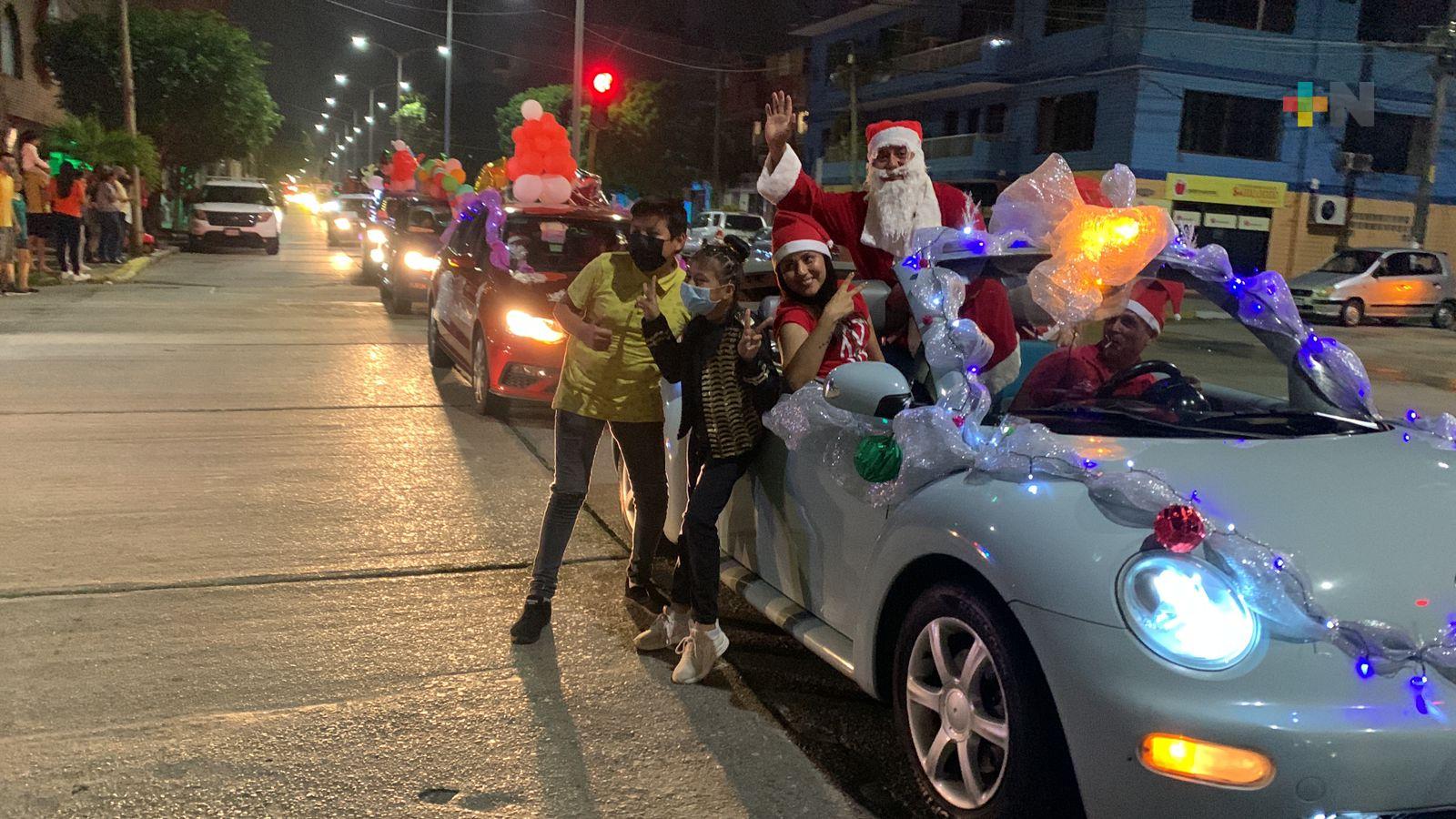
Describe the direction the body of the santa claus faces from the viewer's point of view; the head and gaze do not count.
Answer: toward the camera

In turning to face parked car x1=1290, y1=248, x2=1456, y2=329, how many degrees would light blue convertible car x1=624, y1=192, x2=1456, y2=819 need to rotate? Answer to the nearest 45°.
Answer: approximately 135° to its left

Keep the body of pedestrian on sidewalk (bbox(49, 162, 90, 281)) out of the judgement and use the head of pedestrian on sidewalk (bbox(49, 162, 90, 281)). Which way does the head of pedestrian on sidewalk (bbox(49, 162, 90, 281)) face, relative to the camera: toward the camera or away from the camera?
away from the camera

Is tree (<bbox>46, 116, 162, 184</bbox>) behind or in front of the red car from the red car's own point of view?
behind

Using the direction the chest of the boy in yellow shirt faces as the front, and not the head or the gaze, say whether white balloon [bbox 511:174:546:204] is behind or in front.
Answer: behind

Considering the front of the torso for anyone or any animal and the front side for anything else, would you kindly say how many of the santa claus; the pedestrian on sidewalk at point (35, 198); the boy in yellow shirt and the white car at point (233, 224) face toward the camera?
3

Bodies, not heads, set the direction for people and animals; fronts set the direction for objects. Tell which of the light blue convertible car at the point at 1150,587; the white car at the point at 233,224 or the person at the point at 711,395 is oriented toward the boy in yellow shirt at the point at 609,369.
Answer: the white car

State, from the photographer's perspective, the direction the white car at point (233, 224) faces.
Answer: facing the viewer

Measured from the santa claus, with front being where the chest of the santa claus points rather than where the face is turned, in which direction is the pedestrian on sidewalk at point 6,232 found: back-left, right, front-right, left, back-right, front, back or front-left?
back-right

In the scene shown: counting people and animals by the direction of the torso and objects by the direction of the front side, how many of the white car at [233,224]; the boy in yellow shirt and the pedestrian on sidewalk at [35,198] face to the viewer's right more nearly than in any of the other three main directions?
1

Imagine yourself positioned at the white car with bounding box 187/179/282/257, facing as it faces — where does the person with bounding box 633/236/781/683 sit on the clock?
The person is roughly at 12 o'clock from the white car.

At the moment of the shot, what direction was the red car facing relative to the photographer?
facing the viewer and to the right of the viewer

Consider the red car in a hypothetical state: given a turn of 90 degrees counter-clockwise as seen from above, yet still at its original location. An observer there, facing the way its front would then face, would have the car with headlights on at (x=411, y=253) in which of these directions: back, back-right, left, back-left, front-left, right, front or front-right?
front-left

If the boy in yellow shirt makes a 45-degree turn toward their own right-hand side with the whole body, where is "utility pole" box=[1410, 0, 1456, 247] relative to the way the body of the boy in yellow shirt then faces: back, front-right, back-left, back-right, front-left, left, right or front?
back

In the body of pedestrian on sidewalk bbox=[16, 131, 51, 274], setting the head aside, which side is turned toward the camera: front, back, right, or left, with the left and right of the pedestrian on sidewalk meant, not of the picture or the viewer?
right

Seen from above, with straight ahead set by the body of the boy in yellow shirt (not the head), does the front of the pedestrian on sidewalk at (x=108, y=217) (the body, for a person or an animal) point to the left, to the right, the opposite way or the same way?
to the left
